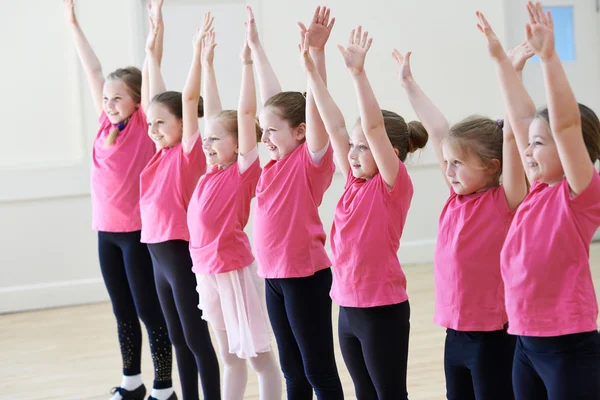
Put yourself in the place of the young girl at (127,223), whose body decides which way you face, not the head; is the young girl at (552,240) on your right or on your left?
on your left

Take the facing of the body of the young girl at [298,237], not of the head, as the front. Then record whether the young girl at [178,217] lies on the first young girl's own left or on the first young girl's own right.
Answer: on the first young girl's own right

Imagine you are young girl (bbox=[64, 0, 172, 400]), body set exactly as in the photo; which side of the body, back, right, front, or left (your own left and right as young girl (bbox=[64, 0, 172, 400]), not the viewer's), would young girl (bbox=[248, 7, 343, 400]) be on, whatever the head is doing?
left

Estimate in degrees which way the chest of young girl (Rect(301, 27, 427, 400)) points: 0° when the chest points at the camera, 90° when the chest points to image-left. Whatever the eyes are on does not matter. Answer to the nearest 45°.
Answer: approximately 45°

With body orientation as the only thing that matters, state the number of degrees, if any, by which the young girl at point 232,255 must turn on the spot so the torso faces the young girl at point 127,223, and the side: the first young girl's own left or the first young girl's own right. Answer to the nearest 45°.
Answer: approximately 90° to the first young girl's own right

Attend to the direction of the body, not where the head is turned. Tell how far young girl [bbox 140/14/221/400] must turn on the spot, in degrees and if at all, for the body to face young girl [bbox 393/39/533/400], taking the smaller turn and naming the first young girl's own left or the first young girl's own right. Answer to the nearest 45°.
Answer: approximately 90° to the first young girl's own left

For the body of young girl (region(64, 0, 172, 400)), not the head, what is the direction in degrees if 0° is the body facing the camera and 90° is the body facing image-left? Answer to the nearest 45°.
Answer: approximately 45°

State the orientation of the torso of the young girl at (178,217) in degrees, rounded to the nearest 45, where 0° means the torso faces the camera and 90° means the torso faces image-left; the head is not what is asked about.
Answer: approximately 45°

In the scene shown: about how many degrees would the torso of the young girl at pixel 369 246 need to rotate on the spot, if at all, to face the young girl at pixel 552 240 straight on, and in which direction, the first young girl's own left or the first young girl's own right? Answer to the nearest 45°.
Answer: approximately 90° to the first young girl's own left

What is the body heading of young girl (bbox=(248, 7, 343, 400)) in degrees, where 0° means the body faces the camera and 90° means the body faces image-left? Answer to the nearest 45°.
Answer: approximately 45°

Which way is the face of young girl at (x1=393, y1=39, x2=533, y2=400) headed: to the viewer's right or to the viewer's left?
to the viewer's left
